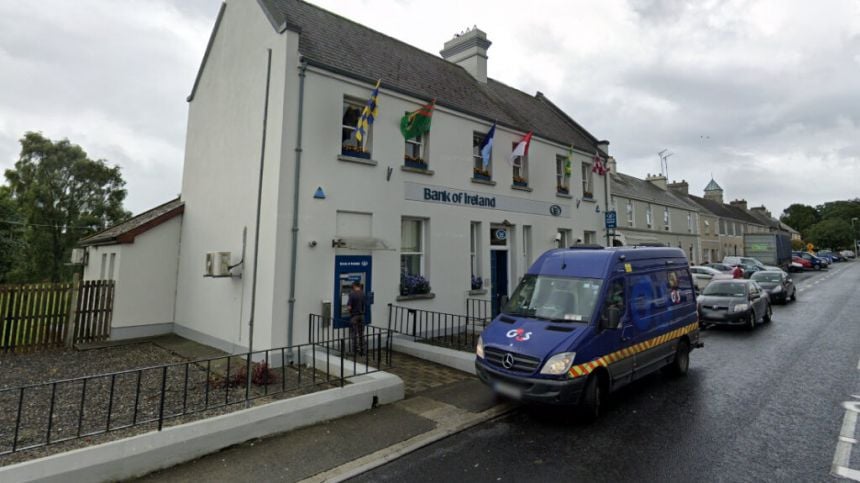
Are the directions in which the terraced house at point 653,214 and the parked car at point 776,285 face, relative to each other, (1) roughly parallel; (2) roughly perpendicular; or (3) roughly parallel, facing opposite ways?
roughly perpendicular

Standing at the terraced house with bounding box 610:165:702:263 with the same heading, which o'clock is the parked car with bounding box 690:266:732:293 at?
The parked car is roughly at 1 o'clock from the terraced house.

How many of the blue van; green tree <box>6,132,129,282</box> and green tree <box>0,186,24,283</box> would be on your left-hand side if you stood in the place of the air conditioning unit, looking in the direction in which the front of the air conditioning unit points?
1

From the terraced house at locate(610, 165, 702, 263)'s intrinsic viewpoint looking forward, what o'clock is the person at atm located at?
The person at atm is roughly at 2 o'clock from the terraced house.

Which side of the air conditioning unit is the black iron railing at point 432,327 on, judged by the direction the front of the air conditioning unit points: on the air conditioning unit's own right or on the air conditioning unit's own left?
on the air conditioning unit's own left

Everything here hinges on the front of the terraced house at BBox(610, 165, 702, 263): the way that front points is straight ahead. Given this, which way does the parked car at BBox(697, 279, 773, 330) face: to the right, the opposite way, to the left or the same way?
to the right

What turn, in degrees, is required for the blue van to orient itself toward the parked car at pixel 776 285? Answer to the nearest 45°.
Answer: approximately 180°

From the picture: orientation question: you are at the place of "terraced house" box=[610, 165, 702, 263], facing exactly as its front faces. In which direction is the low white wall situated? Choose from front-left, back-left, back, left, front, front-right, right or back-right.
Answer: front-right

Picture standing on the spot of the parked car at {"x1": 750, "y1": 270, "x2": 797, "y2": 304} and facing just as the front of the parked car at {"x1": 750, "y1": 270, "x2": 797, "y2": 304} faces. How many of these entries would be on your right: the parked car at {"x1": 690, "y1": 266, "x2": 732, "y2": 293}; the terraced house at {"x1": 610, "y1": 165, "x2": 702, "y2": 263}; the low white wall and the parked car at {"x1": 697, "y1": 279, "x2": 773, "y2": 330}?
2

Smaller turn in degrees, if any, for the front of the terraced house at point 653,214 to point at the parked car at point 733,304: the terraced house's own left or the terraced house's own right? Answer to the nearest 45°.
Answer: approximately 45° to the terraced house's own right

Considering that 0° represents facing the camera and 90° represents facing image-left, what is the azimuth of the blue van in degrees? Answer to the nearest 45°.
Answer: approximately 45°

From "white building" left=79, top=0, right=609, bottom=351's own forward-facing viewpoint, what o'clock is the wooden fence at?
The wooden fence is roughly at 5 o'clock from the white building.
